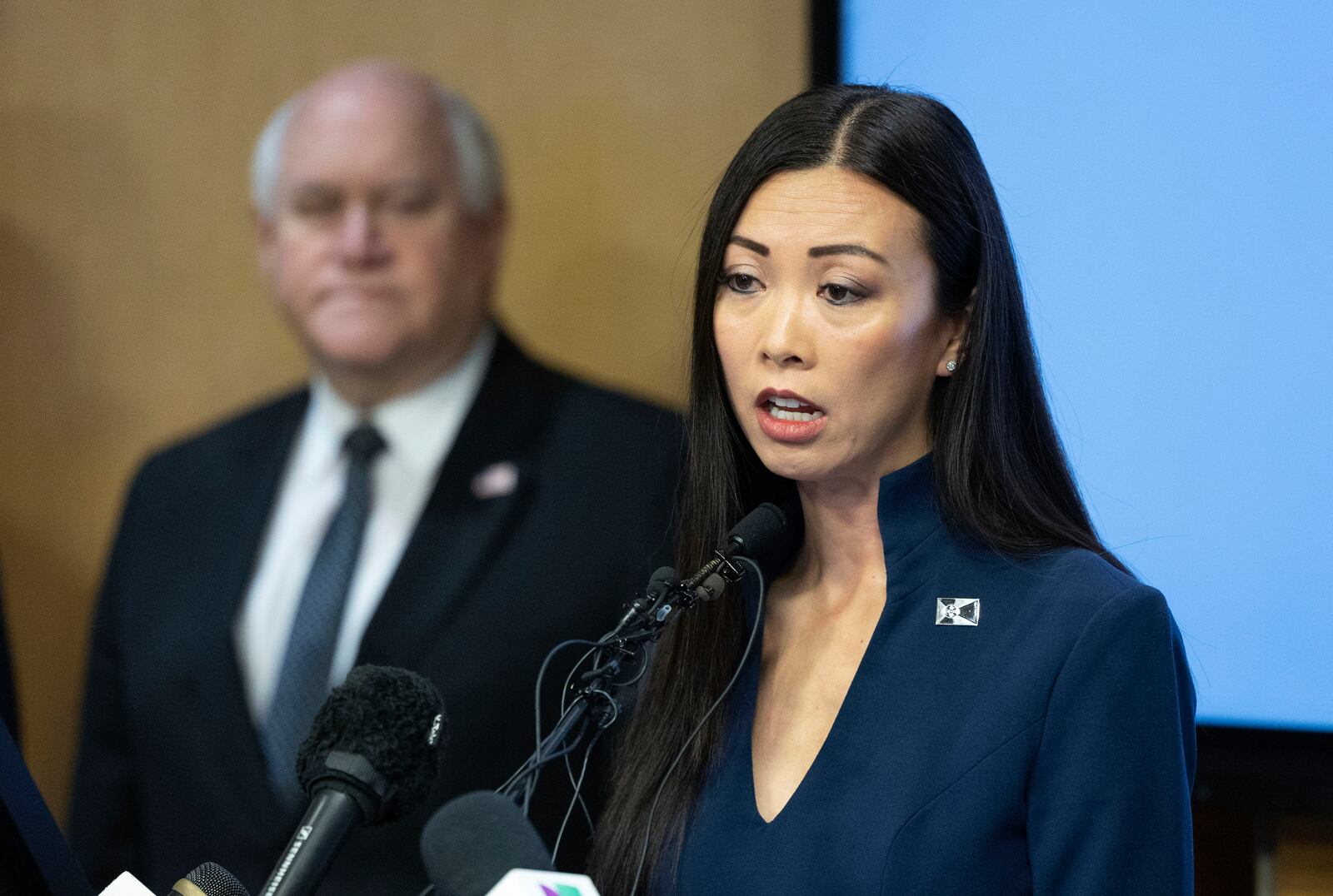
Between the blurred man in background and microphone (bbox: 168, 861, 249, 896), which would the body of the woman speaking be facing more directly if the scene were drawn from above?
the microphone

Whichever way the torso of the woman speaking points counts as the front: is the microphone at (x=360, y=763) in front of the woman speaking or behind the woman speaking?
in front

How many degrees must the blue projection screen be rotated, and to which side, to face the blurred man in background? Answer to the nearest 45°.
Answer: approximately 90° to its right

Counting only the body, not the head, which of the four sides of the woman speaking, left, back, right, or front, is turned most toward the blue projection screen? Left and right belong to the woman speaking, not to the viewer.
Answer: back

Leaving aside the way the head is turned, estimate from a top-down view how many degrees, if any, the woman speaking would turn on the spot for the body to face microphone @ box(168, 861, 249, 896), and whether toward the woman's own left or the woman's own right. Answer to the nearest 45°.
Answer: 0° — they already face it

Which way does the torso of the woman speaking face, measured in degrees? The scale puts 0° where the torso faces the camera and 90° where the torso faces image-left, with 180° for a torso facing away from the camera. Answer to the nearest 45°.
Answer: approximately 45°

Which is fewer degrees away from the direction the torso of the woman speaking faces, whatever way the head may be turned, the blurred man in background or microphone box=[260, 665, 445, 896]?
the microphone

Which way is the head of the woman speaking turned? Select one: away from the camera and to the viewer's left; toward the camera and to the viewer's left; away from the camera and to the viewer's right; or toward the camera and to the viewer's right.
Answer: toward the camera and to the viewer's left

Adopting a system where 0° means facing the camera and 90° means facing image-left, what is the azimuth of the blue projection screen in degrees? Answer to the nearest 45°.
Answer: approximately 0°

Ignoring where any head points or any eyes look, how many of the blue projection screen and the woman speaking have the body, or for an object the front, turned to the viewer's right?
0
